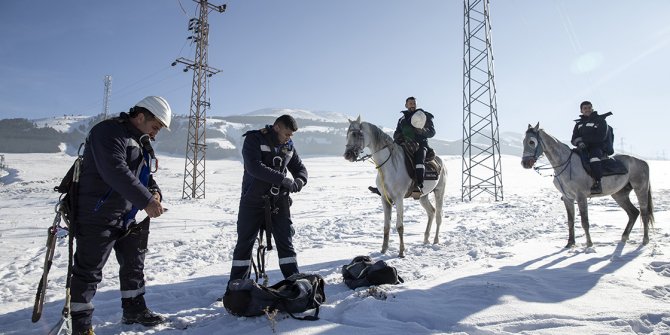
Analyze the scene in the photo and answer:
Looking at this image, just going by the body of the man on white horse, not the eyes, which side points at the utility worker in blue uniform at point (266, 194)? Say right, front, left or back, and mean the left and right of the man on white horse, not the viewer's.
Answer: front

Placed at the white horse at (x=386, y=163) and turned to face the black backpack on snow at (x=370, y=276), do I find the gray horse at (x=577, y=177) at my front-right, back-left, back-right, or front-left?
back-left

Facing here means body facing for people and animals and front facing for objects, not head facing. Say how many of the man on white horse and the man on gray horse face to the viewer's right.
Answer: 0

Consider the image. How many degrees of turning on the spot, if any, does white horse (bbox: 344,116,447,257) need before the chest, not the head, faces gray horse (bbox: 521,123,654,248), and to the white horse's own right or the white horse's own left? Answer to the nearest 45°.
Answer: approximately 135° to the white horse's own left

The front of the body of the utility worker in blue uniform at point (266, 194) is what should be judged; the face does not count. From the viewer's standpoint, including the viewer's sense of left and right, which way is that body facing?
facing the viewer and to the right of the viewer

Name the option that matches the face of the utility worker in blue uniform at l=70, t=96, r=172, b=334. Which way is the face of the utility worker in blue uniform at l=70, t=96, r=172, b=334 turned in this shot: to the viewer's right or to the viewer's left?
to the viewer's right

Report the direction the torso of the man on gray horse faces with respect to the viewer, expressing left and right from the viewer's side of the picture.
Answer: facing the viewer and to the left of the viewer

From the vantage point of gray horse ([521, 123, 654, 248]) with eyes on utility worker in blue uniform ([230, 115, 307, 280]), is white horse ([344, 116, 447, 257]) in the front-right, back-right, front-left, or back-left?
front-right

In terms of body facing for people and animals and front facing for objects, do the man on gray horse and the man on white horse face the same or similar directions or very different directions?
same or similar directions

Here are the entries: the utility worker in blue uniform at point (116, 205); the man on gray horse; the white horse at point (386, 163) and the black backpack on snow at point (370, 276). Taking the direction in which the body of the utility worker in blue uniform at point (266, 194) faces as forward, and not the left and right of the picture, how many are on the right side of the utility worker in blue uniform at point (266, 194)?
1

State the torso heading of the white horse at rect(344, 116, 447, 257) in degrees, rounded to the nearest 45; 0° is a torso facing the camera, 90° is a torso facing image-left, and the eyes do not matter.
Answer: approximately 45°

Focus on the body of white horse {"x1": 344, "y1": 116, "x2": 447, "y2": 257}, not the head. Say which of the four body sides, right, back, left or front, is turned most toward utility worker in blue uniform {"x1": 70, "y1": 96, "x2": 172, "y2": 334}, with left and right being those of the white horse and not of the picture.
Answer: front

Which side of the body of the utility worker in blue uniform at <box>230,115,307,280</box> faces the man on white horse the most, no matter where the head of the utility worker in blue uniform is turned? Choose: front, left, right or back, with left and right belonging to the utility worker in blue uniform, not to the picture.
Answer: left

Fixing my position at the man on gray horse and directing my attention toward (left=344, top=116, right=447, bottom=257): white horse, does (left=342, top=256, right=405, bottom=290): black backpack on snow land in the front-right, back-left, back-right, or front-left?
front-left

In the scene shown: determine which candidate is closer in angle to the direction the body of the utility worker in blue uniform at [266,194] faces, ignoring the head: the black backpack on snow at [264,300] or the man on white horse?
the black backpack on snow

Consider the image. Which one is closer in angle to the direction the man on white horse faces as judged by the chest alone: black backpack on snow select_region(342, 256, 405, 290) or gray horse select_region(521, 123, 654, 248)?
the black backpack on snow
